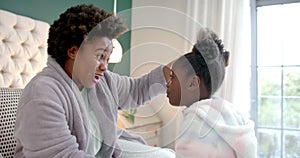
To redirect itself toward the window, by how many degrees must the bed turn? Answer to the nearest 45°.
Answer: approximately 45° to its left

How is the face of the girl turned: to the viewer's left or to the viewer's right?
to the viewer's left

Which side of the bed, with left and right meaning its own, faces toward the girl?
front

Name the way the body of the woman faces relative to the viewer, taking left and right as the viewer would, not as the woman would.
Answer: facing the viewer and to the right of the viewer

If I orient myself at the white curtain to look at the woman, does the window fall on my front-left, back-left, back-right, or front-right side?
back-left
